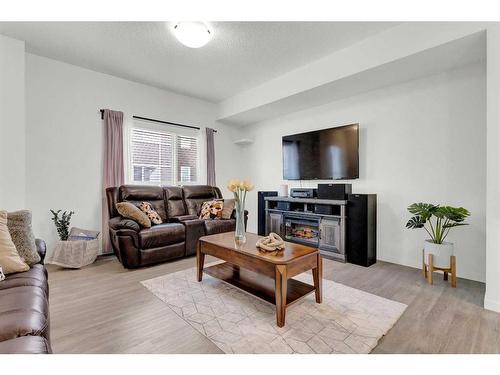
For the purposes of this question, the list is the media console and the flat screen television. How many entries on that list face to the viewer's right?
0

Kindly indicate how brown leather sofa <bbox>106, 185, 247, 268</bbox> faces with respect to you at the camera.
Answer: facing the viewer and to the right of the viewer

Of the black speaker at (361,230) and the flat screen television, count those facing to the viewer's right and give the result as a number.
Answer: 0

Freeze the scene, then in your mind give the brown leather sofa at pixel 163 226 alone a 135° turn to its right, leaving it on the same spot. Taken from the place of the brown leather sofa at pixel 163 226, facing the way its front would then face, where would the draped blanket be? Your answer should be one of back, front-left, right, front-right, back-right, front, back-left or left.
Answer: front

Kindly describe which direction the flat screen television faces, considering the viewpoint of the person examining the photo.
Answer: facing the viewer and to the left of the viewer

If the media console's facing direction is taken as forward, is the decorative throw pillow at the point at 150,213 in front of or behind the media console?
in front

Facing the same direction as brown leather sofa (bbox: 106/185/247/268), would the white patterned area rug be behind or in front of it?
in front

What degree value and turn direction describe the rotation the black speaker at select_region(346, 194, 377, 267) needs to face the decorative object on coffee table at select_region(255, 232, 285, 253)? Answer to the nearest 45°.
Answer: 0° — it already faces it

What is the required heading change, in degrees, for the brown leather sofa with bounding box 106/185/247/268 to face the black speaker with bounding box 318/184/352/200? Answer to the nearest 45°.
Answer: approximately 45° to its left

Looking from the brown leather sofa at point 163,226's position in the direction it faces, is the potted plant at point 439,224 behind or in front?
in front
